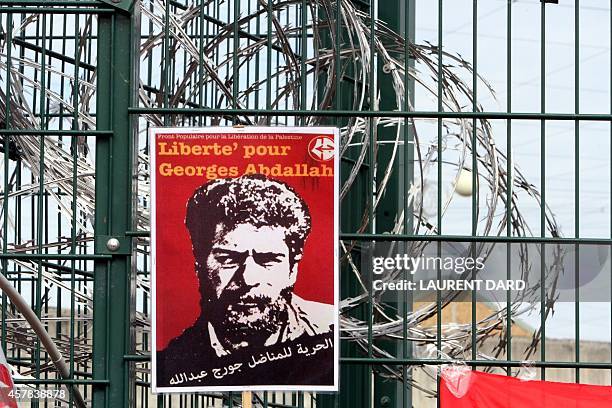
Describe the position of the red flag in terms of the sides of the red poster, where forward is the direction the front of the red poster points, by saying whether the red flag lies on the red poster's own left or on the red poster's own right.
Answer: on the red poster's own left

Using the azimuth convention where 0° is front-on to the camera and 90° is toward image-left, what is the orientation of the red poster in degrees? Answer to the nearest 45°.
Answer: approximately 0°
